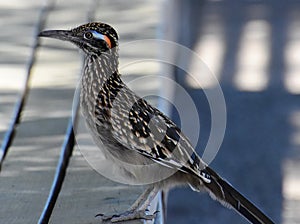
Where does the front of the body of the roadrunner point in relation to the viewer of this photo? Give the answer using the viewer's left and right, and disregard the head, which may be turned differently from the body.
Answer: facing to the left of the viewer
